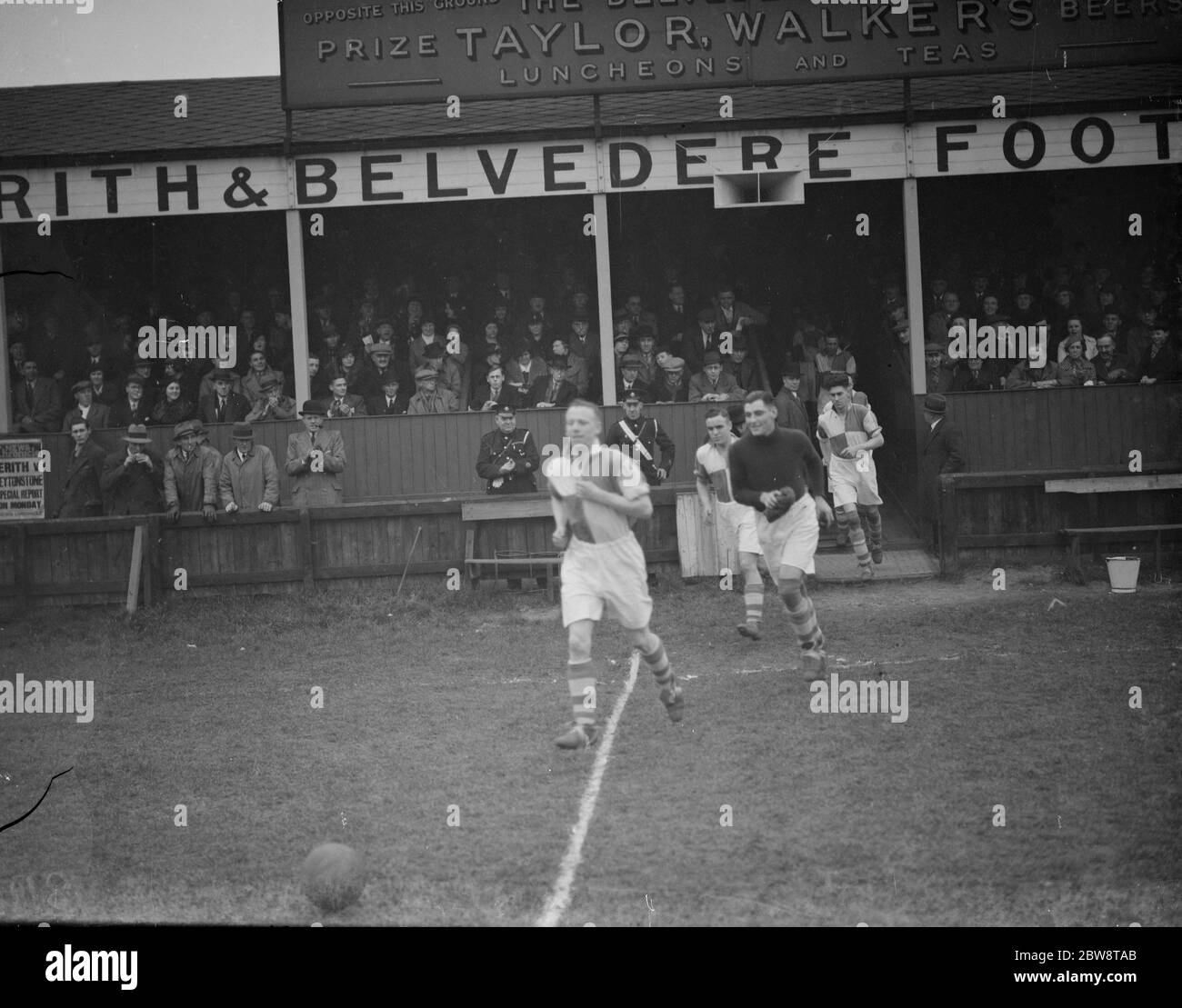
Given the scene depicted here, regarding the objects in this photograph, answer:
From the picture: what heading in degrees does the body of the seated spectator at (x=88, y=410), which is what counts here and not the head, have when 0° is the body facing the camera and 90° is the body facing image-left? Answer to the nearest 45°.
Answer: approximately 0°

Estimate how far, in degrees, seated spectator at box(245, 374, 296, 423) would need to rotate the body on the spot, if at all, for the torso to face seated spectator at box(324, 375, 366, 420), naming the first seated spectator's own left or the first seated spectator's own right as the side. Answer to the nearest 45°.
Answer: approximately 90° to the first seated spectator's own left

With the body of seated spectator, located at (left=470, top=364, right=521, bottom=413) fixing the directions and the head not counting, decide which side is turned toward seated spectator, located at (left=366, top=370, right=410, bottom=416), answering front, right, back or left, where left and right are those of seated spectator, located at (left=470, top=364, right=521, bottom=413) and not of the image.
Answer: right

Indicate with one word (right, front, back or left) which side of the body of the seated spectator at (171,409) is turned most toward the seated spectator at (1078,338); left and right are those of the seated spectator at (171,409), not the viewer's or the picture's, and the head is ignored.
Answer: left

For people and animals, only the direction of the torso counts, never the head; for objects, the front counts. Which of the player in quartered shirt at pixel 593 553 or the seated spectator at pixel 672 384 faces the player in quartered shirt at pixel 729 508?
the seated spectator

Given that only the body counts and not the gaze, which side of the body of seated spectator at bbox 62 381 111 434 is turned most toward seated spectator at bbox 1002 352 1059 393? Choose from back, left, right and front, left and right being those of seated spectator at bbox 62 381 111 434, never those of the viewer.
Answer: left

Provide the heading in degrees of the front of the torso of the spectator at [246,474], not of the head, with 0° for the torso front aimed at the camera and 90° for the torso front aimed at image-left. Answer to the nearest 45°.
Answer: approximately 0°

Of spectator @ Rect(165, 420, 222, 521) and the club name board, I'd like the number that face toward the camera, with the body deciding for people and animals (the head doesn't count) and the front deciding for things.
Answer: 2
